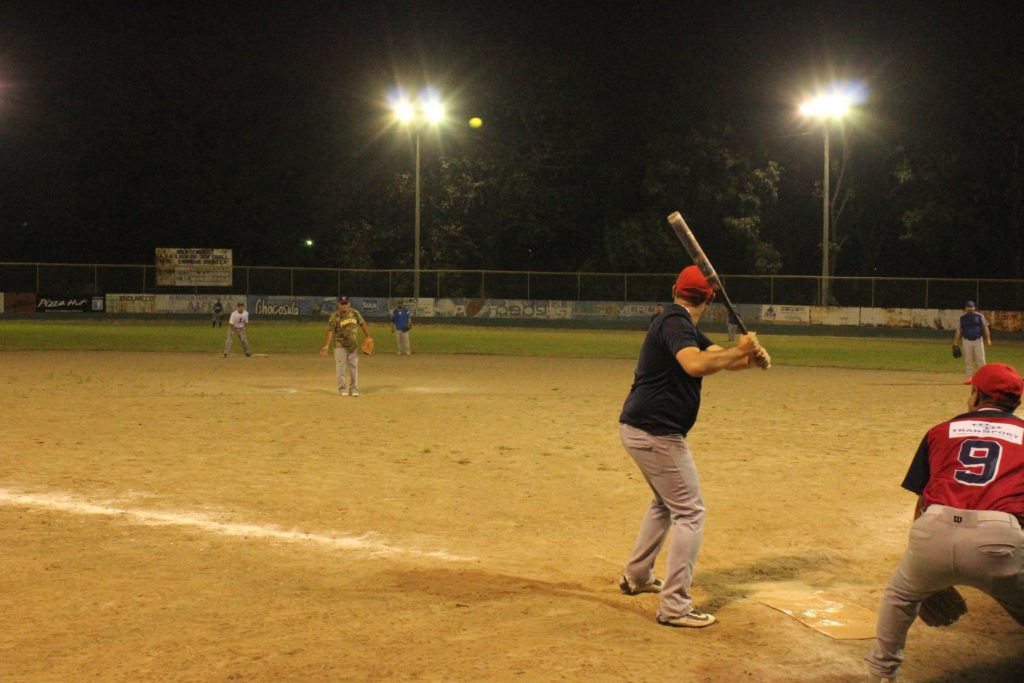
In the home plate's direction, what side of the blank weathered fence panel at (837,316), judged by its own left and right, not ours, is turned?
front

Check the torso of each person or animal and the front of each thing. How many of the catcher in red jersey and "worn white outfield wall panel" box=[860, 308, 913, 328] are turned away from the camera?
1

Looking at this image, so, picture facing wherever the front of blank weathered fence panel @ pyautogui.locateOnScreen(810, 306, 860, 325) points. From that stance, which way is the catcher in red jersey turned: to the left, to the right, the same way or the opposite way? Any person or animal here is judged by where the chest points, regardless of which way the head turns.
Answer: the opposite way

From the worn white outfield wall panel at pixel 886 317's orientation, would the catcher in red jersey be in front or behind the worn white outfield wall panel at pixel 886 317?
in front

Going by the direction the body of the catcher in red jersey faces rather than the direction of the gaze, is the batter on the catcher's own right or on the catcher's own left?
on the catcher's own left

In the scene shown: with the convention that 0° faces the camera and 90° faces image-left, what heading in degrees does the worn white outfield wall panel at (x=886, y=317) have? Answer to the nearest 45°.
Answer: approximately 0°

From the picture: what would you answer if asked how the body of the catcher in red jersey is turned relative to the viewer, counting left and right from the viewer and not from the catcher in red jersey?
facing away from the viewer

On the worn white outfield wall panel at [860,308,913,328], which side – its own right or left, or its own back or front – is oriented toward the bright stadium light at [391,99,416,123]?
right

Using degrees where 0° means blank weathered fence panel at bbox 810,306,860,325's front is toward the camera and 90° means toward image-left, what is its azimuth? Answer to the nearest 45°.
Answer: approximately 0°
